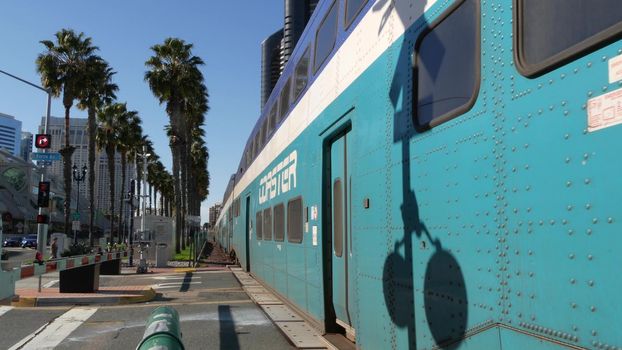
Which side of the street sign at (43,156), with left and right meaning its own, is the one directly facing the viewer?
front

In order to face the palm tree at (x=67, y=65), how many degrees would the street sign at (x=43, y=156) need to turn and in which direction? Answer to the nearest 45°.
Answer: approximately 180°

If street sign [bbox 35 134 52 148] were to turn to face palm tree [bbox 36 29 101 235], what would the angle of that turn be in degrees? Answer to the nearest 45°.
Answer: approximately 180°

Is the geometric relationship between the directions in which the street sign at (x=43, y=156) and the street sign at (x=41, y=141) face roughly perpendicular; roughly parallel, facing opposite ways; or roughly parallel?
roughly parallel

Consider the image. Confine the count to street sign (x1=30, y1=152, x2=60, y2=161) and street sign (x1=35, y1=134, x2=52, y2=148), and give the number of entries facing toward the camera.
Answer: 2

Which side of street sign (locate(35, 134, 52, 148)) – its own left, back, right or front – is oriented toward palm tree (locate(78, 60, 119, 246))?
back

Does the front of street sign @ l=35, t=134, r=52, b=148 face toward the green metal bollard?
yes

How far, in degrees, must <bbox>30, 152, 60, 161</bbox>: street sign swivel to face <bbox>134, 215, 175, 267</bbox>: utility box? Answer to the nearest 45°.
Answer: approximately 135° to its left

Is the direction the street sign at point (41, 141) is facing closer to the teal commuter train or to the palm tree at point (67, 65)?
the teal commuter train

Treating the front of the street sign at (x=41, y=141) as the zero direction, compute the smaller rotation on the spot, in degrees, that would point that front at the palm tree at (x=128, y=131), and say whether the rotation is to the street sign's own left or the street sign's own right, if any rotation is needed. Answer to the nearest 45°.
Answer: approximately 180°

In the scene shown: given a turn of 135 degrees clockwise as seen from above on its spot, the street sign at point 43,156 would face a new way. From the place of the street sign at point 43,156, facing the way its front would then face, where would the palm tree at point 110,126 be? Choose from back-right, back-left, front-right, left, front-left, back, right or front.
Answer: front-right
